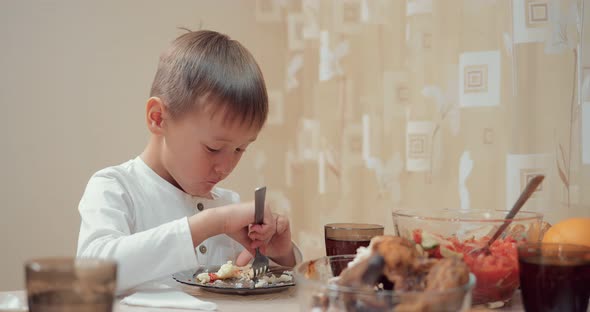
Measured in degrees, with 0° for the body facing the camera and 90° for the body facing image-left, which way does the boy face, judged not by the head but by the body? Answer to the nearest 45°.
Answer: approximately 315°

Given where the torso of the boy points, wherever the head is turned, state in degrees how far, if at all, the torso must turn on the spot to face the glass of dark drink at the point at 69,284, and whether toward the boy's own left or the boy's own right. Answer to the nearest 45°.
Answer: approximately 45° to the boy's own right
